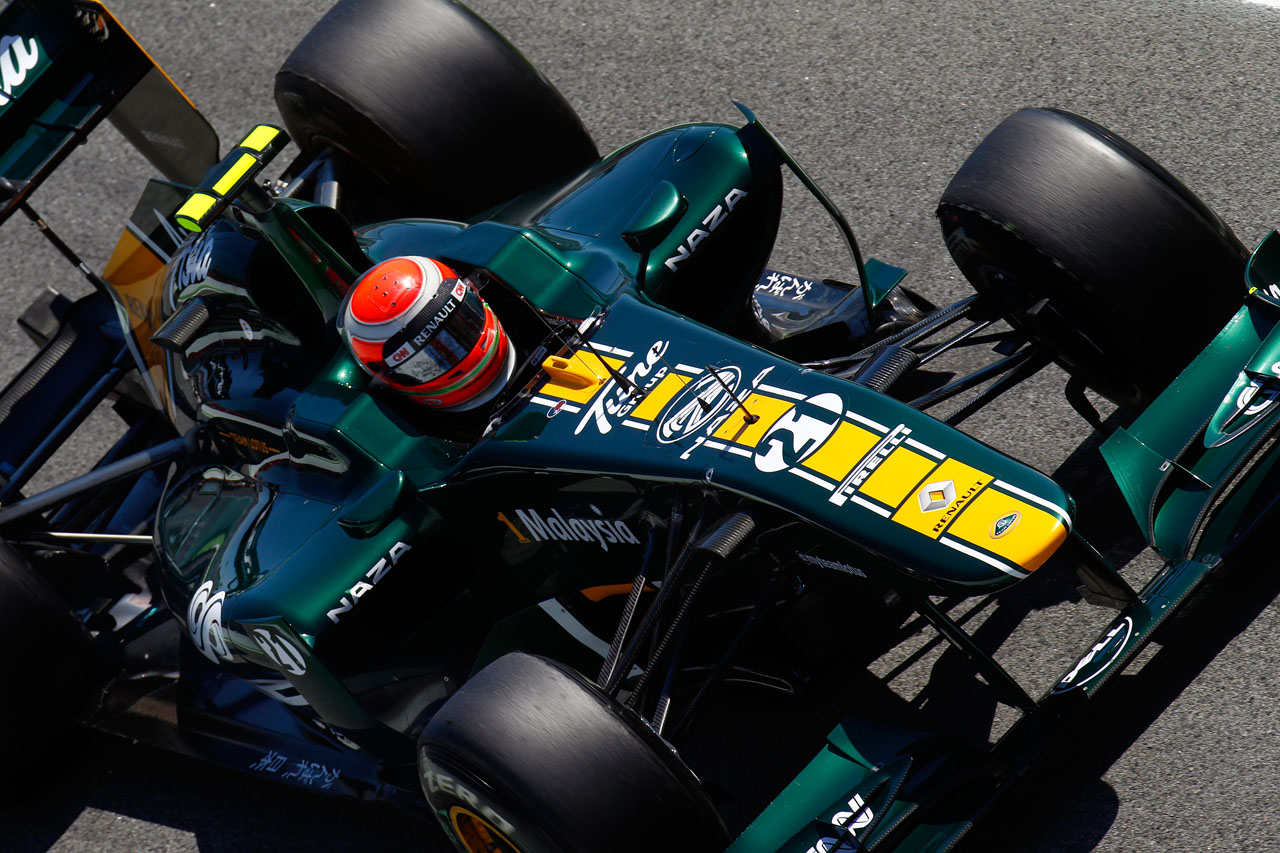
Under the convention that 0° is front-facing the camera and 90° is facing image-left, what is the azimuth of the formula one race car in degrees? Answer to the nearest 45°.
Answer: approximately 315°
